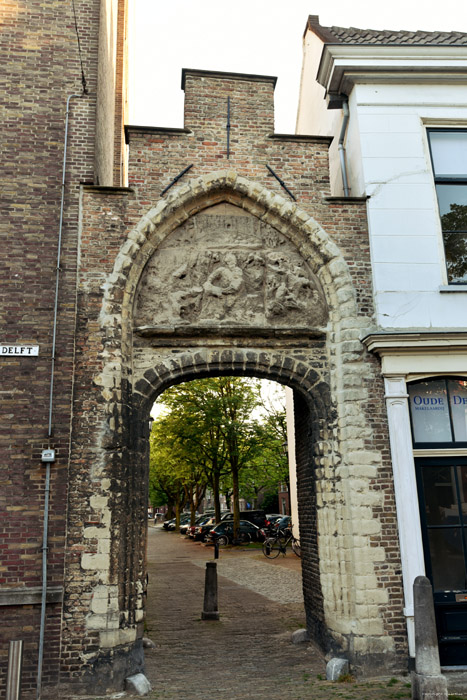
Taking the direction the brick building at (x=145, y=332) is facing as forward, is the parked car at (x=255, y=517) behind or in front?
behind

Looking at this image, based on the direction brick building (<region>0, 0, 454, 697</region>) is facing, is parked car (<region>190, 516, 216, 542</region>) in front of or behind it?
behind

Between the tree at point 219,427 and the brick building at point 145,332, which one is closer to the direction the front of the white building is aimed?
the brick building

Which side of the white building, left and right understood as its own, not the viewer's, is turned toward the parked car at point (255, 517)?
back

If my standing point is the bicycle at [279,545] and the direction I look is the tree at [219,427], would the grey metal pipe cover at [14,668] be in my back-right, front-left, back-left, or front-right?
back-left

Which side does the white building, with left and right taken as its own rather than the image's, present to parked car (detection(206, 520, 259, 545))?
back

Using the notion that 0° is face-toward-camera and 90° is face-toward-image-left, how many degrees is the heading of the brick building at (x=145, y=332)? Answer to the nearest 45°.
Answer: approximately 0°

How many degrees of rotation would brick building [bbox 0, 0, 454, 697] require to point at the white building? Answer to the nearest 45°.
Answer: approximately 90° to its left

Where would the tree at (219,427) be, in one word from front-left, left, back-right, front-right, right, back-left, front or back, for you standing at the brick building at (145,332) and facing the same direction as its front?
back

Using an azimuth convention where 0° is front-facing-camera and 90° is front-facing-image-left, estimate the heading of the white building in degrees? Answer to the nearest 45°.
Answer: approximately 0°
